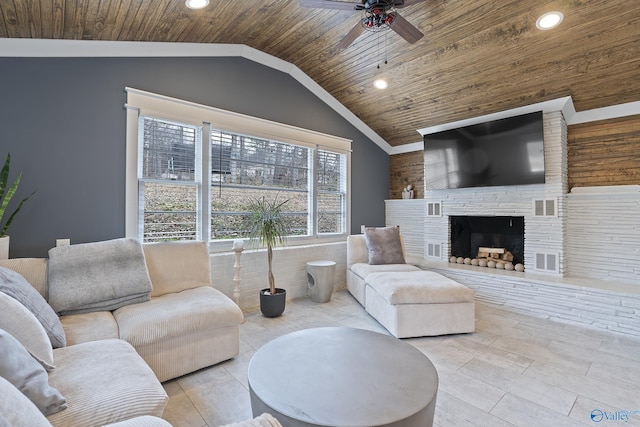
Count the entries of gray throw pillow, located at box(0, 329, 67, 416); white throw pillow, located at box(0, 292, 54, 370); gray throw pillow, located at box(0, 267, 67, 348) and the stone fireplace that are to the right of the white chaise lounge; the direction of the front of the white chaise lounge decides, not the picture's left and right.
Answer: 3

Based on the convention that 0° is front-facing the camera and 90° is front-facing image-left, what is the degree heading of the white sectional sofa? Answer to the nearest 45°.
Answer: approximately 315°

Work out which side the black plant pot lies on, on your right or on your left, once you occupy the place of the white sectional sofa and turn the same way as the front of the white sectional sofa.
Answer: on your left

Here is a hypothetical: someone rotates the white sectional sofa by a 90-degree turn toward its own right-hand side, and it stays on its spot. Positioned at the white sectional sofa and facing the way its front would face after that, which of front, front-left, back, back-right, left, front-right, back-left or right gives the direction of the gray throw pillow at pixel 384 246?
back-left

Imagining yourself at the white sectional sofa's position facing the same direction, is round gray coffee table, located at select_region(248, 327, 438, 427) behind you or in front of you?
in front

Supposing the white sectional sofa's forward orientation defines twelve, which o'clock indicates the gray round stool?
The gray round stool is roughly at 10 o'clock from the white sectional sofa.

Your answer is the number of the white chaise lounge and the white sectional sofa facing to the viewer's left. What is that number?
0

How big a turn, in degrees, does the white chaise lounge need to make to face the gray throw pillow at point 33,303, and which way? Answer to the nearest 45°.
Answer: approximately 90° to its right

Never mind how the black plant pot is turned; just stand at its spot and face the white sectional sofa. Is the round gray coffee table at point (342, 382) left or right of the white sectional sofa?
left

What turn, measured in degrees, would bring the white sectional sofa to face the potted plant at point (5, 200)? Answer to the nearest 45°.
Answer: approximately 180°

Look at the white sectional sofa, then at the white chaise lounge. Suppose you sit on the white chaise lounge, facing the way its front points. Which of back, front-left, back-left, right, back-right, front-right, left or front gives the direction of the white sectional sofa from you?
right

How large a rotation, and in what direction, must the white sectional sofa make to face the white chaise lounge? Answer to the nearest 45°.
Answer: approximately 45° to its left

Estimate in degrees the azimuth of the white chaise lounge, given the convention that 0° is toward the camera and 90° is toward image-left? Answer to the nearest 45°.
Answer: approximately 315°

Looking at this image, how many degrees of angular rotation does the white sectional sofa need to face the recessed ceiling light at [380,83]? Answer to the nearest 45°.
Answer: approximately 45° to its left

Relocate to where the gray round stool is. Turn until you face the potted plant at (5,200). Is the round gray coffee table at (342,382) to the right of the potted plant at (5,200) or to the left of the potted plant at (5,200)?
left
